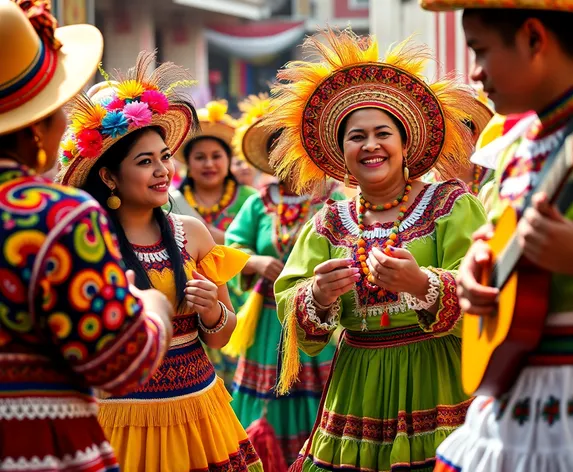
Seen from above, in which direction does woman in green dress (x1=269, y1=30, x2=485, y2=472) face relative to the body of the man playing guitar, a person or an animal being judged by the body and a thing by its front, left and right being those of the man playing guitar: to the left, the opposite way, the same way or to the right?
to the left

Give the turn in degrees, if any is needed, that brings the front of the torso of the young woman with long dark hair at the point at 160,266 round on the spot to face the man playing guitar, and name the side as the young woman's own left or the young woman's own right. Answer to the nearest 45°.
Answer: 0° — they already face them

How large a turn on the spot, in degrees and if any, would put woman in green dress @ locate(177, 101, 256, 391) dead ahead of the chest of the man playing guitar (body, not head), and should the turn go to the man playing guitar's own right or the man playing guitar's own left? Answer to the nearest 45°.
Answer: approximately 45° to the man playing guitar's own right

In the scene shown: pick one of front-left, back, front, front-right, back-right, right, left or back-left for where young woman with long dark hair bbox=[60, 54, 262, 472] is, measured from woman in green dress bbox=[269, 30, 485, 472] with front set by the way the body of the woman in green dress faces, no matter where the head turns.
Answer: right

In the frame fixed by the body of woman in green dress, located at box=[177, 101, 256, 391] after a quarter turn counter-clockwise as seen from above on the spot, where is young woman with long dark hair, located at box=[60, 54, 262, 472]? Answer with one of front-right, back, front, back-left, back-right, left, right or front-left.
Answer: right

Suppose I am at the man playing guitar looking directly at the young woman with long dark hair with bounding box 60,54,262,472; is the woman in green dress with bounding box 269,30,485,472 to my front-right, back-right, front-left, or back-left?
front-right

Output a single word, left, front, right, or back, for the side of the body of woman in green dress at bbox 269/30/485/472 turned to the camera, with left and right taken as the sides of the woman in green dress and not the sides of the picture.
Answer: front

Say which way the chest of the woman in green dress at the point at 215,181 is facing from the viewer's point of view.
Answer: toward the camera

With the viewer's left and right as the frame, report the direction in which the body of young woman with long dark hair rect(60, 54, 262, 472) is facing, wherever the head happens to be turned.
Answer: facing the viewer and to the right of the viewer

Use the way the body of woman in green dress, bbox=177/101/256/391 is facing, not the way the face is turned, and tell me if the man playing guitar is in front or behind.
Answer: in front

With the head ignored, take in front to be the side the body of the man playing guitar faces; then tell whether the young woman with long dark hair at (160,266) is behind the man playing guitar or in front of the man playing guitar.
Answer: in front

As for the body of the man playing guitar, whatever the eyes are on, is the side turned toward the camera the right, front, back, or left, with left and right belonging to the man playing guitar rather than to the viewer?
left

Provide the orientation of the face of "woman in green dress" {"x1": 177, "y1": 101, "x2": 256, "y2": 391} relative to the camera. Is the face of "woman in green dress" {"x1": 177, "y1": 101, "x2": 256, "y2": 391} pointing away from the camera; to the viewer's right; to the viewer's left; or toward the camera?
toward the camera

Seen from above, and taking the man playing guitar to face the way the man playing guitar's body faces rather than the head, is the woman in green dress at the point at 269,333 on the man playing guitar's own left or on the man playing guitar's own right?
on the man playing guitar's own right

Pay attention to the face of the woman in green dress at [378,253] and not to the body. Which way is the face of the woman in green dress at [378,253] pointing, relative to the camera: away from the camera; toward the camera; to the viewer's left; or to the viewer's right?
toward the camera

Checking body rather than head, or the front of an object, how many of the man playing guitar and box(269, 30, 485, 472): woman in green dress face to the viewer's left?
1
